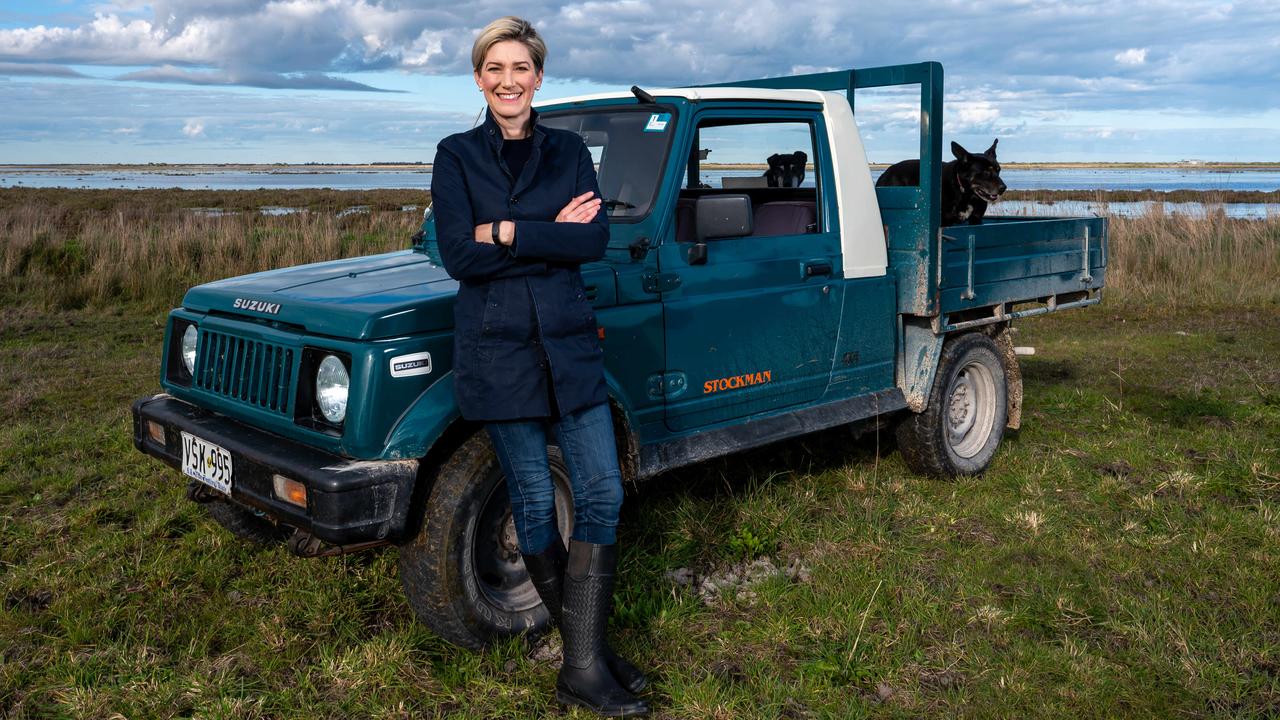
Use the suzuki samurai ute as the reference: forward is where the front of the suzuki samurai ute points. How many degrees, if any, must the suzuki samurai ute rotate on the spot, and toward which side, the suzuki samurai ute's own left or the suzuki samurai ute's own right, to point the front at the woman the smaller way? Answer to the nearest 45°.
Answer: approximately 45° to the suzuki samurai ute's own left

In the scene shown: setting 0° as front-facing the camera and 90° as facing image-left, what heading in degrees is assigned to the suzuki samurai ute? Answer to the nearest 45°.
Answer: approximately 45°
